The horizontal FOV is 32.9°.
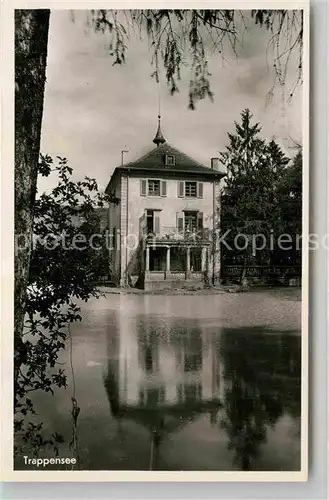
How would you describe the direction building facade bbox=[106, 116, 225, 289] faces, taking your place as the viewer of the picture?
facing the viewer
